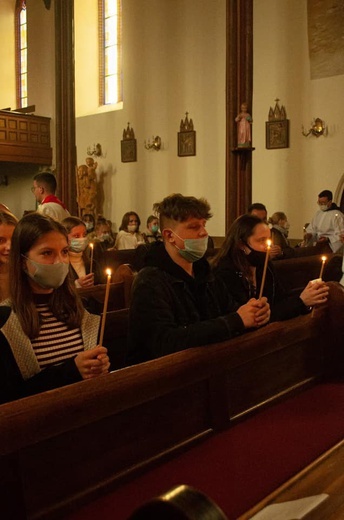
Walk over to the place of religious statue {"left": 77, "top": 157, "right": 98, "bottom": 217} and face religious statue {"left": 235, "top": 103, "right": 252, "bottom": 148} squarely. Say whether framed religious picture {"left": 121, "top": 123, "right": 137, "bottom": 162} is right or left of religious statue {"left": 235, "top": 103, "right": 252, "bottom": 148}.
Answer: left

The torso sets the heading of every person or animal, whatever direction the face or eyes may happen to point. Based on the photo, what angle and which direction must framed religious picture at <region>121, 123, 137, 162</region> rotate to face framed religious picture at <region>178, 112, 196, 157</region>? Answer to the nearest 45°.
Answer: approximately 45° to its left

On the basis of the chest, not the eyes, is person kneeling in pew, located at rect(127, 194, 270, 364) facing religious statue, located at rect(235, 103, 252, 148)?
no

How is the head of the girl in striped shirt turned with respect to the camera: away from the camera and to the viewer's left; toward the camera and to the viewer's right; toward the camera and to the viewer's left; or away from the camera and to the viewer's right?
toward the camera and to the viewer's right

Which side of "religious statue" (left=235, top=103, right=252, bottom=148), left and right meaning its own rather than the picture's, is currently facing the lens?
front

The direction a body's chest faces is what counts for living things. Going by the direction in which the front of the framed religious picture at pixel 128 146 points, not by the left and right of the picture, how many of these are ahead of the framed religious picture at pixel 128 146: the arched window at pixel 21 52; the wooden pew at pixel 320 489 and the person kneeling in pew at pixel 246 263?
2

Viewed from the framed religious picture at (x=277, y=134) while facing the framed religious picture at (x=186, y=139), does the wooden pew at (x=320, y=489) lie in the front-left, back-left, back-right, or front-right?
back-left

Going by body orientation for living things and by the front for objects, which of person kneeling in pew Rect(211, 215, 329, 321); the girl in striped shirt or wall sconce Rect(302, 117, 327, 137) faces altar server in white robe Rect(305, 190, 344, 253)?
the wall sconce

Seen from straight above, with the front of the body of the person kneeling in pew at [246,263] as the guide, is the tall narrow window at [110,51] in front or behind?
behind

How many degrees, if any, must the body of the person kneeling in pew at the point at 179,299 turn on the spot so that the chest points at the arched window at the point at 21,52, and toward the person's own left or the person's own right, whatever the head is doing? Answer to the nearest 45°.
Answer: approximately 135° to the person's own left

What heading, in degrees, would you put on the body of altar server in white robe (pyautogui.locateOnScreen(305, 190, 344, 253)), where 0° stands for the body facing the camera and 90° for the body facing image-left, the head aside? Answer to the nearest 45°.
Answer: approximately 45°

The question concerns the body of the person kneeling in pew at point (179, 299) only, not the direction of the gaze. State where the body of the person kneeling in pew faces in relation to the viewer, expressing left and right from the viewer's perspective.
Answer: facing the viewer and to the right of the viewer

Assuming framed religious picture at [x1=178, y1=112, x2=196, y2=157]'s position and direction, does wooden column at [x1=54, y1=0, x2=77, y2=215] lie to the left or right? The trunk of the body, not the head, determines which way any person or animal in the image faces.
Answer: on its right

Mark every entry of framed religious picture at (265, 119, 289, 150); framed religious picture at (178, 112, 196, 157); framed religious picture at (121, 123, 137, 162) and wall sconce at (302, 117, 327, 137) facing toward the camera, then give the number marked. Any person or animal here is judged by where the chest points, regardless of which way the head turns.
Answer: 4

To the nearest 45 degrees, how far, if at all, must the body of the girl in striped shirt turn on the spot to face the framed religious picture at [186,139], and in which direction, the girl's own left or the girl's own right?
approximately 135° to the girl's own left

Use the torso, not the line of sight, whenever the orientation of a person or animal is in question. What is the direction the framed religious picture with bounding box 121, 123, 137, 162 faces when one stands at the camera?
facing the viewer
